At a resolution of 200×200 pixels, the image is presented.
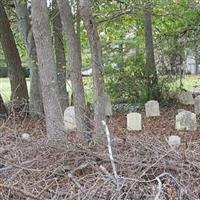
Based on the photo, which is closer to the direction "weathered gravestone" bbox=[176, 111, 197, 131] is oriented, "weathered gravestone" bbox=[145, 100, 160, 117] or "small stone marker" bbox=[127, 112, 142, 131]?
the small stone marker

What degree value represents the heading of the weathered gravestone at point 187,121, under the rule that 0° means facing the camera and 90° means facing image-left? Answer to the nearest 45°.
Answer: approximately 0°

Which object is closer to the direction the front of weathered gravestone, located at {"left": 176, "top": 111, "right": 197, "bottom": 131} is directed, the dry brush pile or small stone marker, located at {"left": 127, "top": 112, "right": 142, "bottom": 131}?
the dry brush pile

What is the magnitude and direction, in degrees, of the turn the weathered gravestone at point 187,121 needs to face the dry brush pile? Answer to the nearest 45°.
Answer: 0° — it already faces it

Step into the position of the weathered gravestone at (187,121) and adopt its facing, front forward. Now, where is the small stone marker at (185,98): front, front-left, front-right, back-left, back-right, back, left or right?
back

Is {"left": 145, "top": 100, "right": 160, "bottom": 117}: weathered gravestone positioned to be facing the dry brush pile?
yes

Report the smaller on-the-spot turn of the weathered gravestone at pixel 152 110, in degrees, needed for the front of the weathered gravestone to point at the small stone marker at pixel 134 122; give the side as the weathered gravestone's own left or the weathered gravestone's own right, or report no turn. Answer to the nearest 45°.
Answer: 0° — it already faces it

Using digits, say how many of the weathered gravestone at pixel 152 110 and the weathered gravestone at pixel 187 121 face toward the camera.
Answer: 2

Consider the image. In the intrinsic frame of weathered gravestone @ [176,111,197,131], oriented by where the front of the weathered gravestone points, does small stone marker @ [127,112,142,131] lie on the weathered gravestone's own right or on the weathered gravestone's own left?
on the weathered gravestone's own right

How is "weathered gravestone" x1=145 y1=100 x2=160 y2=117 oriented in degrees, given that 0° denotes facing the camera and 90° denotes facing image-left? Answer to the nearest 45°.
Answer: approximately 0°
